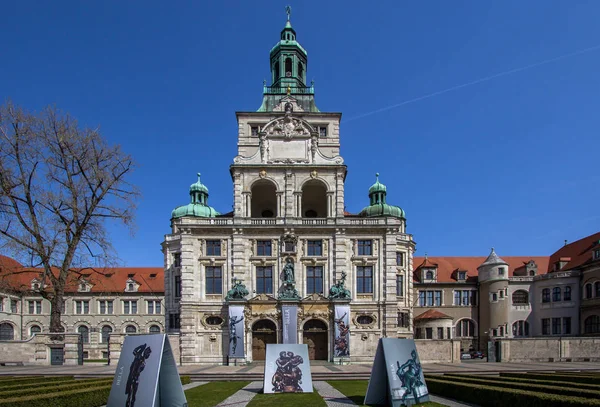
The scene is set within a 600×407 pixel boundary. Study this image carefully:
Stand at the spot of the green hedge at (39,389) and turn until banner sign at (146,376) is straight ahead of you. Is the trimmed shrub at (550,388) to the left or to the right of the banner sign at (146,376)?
left

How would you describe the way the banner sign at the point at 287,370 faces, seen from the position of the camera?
facing the viewer

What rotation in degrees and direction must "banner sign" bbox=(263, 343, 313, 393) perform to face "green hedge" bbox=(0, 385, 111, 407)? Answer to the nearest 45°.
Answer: approximately 45° to its right

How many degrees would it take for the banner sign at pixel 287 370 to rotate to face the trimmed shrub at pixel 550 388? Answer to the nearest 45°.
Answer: approximately 45° to its left

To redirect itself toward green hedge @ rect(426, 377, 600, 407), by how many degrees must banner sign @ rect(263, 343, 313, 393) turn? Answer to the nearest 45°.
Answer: approximately 45° to its left

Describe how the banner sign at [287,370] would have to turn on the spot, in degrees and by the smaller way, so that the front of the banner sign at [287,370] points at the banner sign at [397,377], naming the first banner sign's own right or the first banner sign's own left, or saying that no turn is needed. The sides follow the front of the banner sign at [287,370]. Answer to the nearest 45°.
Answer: approximately 45° to the first banner sign's own left

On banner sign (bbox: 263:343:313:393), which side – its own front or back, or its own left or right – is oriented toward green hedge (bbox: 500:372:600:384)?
left
